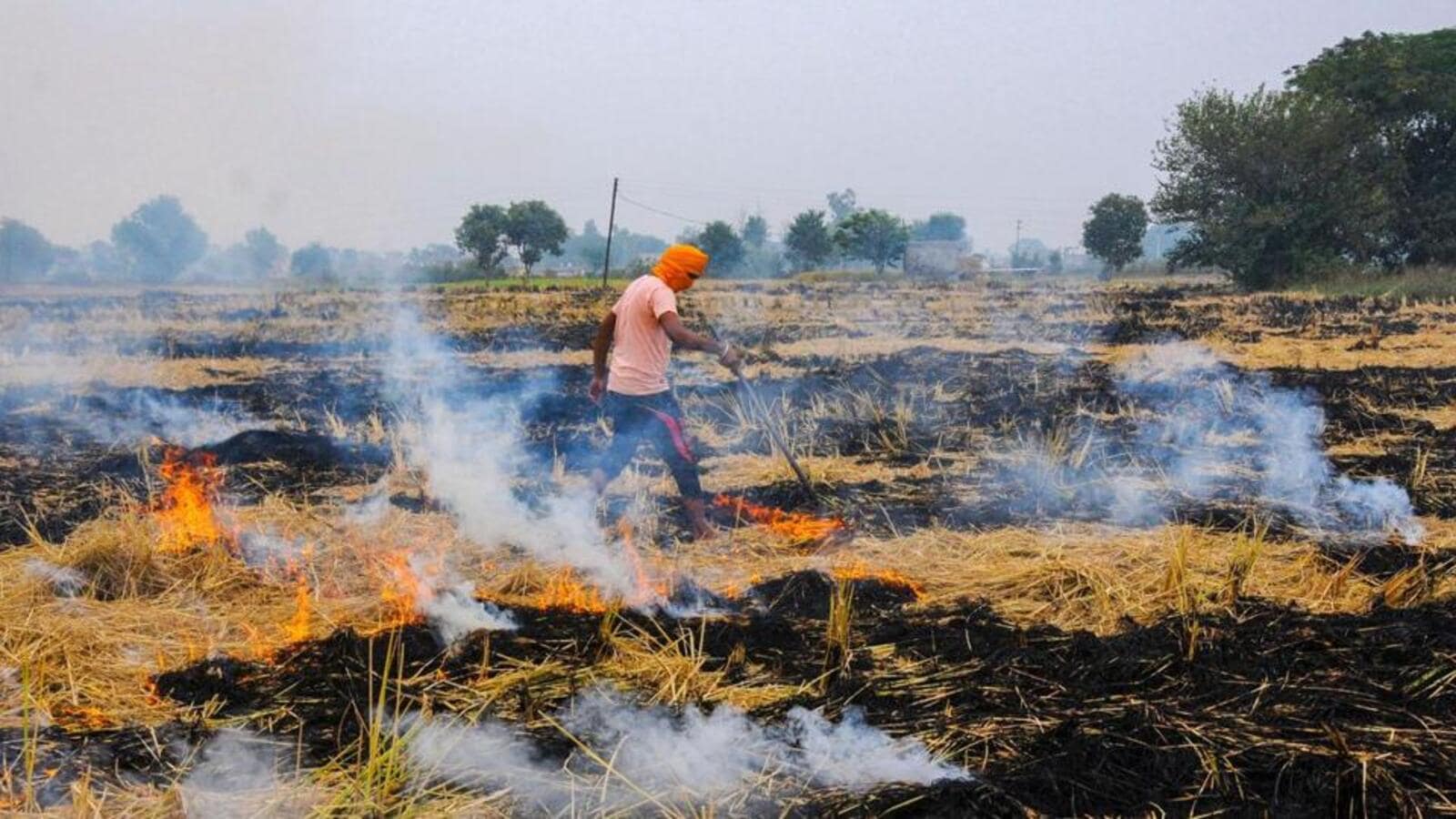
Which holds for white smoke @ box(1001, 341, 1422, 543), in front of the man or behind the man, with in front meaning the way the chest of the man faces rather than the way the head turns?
in front

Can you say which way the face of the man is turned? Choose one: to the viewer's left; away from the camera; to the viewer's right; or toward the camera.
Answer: to the viewer's right

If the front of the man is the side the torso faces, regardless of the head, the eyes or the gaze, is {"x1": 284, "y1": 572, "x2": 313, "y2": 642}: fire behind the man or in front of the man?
behind

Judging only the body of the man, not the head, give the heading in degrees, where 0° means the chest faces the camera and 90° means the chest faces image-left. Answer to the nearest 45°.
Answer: approximately 225°

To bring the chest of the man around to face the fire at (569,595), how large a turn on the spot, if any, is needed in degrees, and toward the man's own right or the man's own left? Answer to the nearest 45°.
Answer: approximately 135° to the man's own right

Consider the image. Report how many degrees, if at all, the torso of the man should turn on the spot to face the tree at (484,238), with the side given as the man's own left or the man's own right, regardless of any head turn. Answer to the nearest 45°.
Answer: approximately 45° to the man's own left
